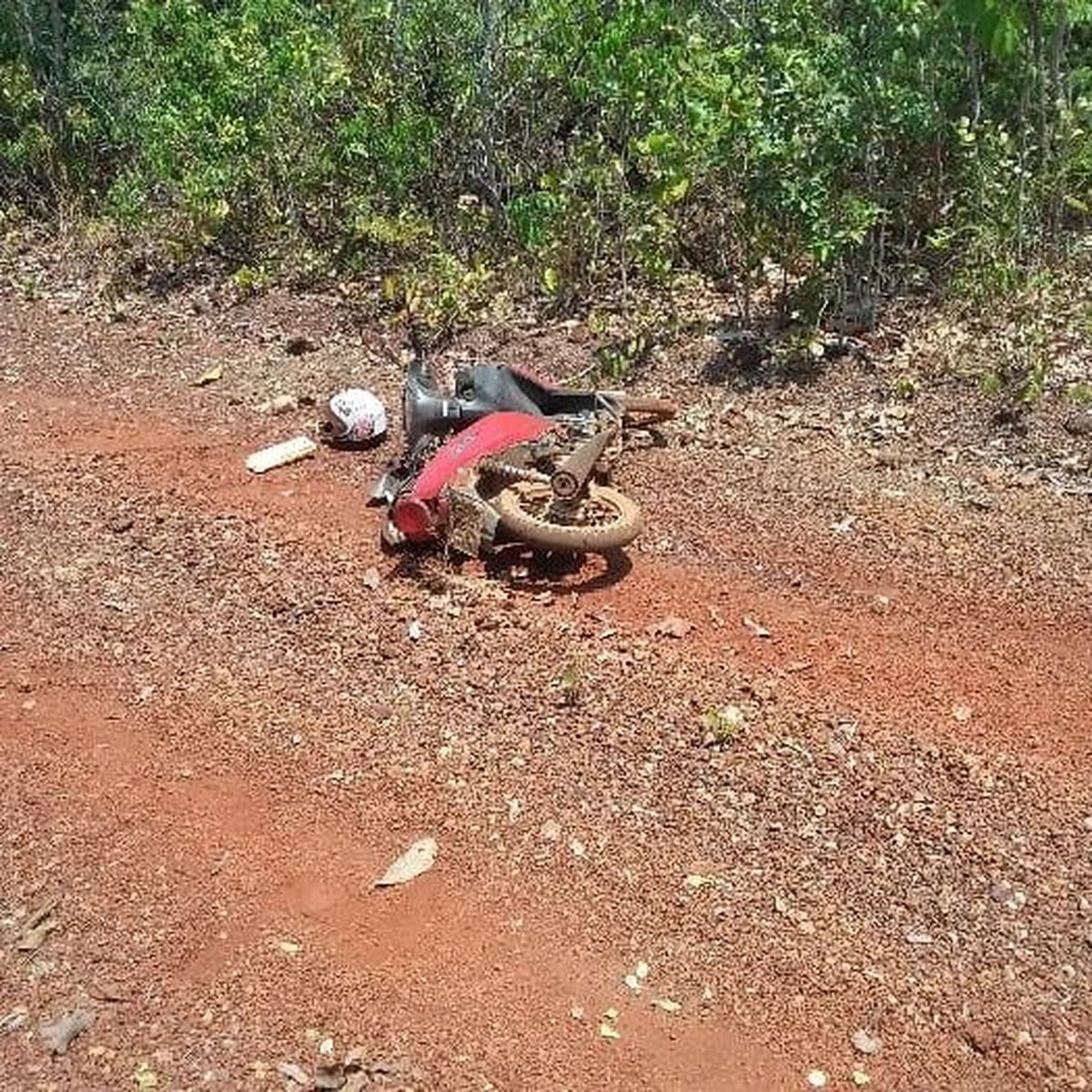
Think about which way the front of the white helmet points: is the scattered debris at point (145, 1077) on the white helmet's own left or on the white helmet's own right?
on the white helmet's own left

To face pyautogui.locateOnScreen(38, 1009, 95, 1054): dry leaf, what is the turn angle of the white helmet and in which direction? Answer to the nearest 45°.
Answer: approximately 90° to its left

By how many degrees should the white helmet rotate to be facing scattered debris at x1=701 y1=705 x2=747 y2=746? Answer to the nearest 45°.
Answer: approximately 90° to its left

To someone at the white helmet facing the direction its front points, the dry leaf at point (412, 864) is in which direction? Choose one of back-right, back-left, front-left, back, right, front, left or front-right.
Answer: left

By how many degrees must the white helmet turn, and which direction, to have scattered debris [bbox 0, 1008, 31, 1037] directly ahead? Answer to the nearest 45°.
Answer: approximately 90° to its left

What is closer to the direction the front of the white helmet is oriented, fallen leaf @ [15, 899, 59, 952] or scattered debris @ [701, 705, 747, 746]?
the fallen leaf

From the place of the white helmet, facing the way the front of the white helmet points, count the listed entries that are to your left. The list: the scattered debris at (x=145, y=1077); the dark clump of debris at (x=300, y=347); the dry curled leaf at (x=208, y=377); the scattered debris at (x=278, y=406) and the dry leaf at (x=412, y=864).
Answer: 2

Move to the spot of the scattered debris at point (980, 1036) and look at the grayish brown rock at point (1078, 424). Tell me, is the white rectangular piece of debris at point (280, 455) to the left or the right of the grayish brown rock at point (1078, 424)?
left

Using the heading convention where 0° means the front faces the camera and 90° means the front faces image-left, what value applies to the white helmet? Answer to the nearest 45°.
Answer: approximately 90°

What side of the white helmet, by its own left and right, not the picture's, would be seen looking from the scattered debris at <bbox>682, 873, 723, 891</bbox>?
left

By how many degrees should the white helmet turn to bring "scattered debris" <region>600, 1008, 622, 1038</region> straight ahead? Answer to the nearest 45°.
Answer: approximately 90° to its left

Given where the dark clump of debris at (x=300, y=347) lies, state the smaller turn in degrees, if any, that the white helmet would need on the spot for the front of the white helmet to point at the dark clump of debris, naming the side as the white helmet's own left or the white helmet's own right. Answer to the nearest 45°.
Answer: approximately 90° to the white helmet's own right
